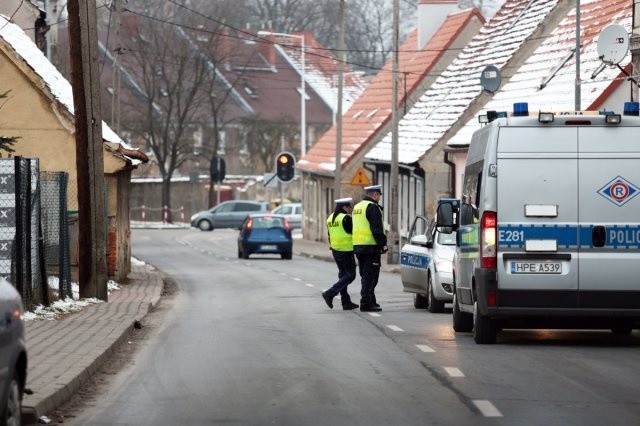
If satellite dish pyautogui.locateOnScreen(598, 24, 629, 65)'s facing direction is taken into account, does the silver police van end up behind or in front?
in front

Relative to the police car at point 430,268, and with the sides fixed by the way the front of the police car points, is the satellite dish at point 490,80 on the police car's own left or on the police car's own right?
on the police car's own left

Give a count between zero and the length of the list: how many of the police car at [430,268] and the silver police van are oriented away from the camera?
1

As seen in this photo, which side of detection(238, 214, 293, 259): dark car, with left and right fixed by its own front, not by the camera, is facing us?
back

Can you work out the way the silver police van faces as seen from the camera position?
facing away from the viewer

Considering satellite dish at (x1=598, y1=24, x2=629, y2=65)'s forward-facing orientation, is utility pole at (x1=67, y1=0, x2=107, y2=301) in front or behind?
in front

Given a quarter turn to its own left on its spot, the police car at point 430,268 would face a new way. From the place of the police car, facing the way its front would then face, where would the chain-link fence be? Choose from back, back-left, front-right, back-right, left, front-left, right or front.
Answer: back-left

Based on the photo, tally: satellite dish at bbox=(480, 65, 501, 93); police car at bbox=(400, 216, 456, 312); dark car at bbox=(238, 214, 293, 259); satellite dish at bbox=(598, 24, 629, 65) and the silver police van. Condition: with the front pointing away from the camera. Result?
2

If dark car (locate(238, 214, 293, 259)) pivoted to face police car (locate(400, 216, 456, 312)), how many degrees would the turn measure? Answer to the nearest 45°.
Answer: approximately 180°

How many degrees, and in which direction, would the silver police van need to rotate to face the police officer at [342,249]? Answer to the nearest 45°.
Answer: approximately 45° to its left

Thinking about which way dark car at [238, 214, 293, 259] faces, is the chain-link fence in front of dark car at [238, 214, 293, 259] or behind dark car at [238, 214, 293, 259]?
behind

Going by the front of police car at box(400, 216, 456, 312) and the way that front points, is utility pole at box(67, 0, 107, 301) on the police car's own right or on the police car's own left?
on the police car's own right
